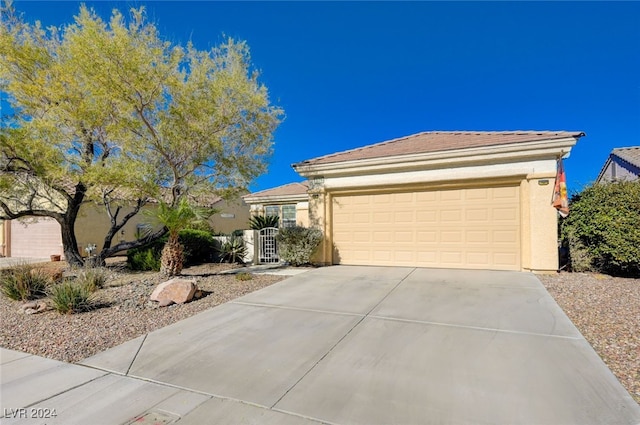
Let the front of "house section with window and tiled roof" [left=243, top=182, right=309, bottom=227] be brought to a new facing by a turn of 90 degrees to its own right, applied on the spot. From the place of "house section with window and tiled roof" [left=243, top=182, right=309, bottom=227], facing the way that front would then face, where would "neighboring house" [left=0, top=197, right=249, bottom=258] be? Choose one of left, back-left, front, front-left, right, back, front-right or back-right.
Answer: front

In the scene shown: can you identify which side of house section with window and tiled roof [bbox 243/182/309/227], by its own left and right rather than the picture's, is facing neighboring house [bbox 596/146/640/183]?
left

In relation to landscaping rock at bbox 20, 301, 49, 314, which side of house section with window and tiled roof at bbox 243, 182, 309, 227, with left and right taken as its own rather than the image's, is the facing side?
front

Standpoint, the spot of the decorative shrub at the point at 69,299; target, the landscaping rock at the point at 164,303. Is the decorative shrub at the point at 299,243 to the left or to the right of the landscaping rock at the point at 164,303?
left

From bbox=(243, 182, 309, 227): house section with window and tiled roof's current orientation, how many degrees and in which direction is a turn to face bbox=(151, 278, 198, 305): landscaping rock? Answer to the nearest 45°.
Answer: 0° — it already faces it

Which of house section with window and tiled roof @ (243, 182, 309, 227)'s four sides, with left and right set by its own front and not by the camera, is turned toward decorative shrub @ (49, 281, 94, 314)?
front

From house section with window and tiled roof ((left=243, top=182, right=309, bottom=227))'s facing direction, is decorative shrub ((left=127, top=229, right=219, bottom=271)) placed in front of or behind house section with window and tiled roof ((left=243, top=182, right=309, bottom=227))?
in front

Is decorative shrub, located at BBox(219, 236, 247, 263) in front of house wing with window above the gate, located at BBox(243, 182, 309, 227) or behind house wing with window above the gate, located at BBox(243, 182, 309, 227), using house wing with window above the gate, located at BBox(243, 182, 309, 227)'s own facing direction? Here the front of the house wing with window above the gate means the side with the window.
in front

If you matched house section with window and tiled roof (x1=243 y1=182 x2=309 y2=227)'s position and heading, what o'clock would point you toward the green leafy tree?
The green leafy tree is roughly at 1 o'clock from the house section with window and tiled roof.
